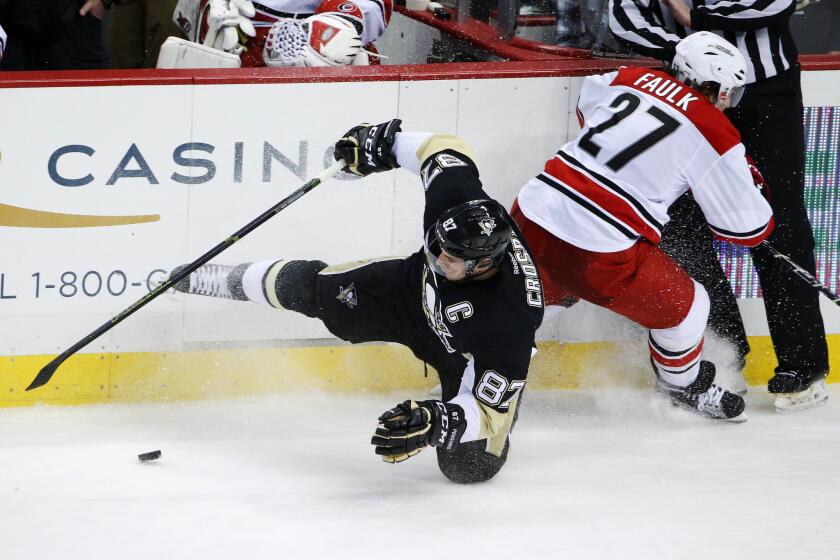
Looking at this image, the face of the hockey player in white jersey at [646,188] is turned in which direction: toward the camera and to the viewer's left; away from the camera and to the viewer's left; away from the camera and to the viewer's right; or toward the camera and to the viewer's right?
away from the camera and to the viewer's right

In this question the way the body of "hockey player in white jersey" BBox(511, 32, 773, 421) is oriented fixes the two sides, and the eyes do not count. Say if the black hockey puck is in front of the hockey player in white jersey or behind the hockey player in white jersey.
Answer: behind

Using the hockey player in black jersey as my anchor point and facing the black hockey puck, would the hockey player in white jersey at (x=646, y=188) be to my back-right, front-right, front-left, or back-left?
back-right

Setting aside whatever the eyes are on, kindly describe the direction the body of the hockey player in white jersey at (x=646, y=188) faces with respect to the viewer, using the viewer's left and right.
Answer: facing away from the viewer and to the right of the viewer
